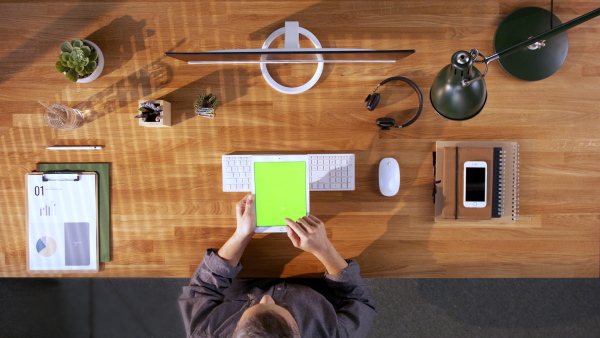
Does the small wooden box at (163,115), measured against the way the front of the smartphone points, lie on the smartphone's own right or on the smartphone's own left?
on the smartphone's own right

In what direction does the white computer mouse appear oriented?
away from the camera

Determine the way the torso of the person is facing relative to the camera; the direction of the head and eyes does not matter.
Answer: away from the camera

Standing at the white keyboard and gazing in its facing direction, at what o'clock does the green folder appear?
The green folder is roughly at 3 o'clock from the white keyboard.

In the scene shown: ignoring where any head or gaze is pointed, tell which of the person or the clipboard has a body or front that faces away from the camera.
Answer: the person
